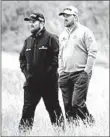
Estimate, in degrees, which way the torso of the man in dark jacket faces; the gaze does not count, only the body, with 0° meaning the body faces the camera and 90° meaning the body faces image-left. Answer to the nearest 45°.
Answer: approximately 45°
